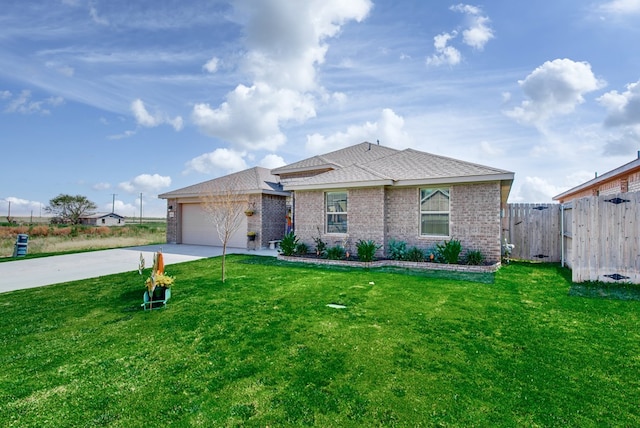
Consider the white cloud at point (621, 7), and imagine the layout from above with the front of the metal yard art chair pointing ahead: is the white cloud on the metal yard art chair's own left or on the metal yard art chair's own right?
on the metal yard art chair's own left

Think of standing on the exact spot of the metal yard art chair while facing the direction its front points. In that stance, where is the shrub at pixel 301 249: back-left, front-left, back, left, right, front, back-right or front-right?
back-left

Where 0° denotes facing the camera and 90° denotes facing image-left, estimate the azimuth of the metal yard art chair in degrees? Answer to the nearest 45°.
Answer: approximately 0°

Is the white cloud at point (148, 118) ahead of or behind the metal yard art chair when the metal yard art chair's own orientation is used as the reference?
behind

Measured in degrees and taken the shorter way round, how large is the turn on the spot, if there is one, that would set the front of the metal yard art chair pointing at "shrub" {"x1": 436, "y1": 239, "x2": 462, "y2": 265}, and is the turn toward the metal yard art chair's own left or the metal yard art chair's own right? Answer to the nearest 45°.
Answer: approximately 90° to the metal yard art chair's own left

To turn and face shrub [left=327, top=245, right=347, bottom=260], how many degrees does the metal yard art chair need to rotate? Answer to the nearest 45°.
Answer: approximately 135° to its left

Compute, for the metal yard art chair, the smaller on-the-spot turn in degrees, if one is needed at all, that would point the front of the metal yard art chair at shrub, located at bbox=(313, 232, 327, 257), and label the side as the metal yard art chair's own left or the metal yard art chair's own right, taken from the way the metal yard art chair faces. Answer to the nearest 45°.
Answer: approximately 135° to the metal yard art chair's own left

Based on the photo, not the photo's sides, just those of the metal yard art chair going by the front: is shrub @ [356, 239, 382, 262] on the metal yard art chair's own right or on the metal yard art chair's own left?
on the metal yard art chair's own left

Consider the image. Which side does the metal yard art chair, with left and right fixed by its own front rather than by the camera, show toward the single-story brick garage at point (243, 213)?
back
